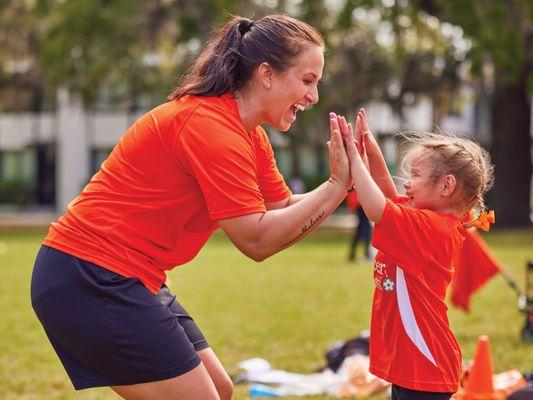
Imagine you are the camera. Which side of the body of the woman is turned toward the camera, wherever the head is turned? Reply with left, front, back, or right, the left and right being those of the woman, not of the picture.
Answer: right

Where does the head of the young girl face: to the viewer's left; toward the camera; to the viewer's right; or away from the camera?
to the viewer's left

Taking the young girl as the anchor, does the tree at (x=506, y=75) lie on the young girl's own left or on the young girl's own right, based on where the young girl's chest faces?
on the young girl's own right

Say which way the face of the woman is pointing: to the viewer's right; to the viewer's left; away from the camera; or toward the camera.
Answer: to the viewer's right

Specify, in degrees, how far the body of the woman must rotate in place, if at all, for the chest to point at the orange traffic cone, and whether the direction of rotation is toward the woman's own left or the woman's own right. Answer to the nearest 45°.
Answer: approximately 45° to the woman's own left

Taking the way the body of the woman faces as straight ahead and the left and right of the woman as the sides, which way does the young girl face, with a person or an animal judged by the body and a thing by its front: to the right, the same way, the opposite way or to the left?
the opposite way

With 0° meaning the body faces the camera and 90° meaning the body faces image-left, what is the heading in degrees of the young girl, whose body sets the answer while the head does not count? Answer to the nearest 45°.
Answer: approximately 90°

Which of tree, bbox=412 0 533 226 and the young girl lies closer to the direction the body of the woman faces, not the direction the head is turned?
the young girl

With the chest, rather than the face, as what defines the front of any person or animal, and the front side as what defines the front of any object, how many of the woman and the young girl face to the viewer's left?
1

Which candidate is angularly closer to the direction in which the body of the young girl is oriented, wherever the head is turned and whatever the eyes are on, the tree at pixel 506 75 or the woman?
the woman
